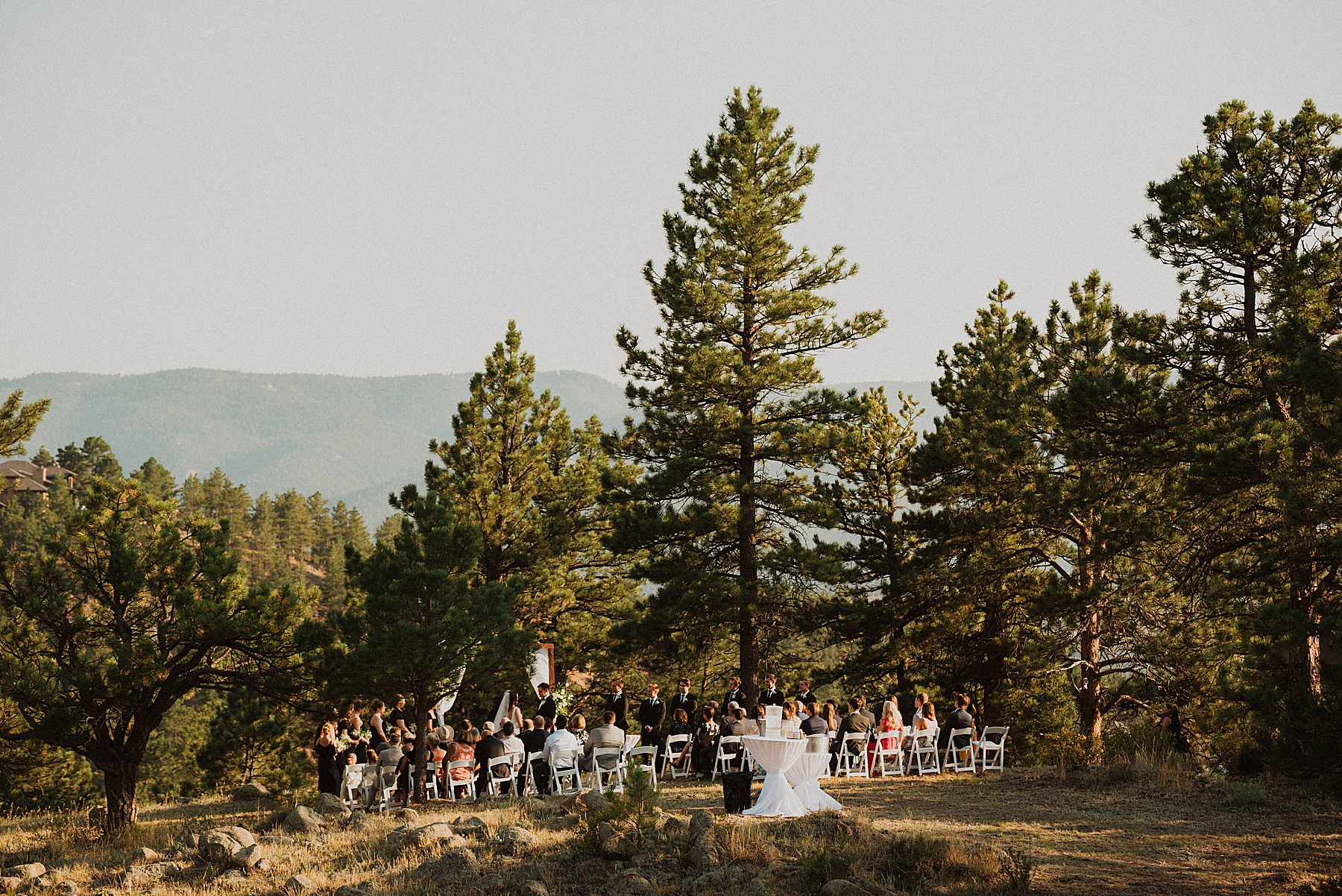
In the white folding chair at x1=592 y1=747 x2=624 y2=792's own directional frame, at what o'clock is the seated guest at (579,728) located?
The seated guest is roughly at 11 o'clock from the white folding chair.

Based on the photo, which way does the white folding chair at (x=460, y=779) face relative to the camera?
away from the camera

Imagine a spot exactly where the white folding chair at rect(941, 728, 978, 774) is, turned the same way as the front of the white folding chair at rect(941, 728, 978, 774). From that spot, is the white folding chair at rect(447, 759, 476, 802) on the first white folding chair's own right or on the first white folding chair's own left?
on the first white folding chair's own left

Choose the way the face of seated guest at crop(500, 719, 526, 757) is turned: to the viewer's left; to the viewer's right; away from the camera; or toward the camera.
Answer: away from the camera

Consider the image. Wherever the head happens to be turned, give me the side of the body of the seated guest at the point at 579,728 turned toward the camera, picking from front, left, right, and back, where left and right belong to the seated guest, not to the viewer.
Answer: back

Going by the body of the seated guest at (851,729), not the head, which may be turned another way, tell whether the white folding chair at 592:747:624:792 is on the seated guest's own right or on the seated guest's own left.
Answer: on the seated guest's own left

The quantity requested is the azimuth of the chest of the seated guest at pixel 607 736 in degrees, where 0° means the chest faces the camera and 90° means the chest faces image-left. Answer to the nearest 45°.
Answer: approximately 135°

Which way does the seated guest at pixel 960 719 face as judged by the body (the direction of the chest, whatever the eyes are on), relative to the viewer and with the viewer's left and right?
facing away from the viewer and to the left of the viewer

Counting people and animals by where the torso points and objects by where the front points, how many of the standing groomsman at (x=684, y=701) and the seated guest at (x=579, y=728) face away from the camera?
1

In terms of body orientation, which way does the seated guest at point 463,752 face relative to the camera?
away from the camera

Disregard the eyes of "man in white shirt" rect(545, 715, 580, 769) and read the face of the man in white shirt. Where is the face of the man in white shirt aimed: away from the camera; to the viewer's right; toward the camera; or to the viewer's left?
away from the camera

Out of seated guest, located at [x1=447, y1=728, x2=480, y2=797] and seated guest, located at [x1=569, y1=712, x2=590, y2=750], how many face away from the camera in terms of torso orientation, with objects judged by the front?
2

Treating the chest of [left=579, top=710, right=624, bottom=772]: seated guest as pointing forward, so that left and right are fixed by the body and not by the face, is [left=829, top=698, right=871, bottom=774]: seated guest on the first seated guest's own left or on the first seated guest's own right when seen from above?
on the first seated guest's own right
